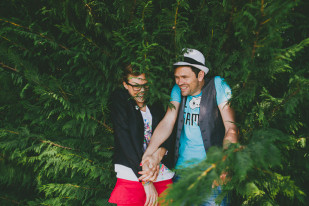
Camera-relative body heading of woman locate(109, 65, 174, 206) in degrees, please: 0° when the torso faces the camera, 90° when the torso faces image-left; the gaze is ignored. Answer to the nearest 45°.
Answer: approximately 315°

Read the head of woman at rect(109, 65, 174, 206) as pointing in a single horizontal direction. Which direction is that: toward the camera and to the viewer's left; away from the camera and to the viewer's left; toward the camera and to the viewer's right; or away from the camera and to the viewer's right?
toward the camera and to the viewer's right

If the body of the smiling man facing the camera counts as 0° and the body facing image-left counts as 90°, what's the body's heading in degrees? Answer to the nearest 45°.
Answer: approximately 45°
